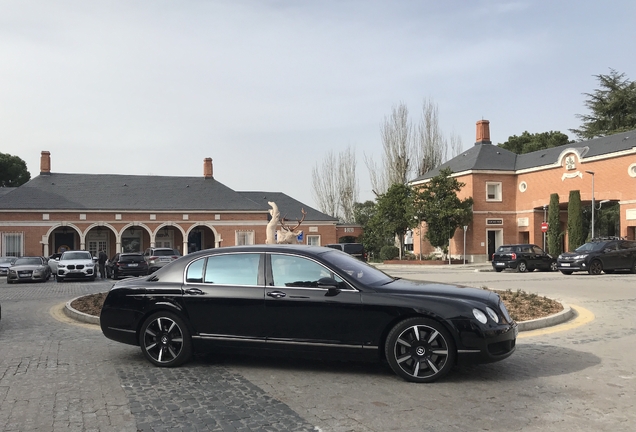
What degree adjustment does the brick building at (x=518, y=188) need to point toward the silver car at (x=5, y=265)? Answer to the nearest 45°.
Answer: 0° — it already faces it

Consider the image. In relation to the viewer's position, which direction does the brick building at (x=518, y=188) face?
facing the viewer and to the left of the viewer

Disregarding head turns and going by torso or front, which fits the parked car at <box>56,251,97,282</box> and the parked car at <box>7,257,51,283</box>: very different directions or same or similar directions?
same or similar directions

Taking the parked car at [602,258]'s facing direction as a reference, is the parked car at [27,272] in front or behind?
in front

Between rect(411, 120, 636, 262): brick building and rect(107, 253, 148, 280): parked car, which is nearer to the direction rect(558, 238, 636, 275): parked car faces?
the parked car

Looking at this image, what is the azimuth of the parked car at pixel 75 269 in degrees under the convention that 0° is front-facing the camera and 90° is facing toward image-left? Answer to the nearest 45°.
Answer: approximately 0°

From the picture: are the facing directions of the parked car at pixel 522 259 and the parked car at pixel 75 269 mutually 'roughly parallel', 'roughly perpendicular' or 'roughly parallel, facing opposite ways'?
roughly perpendicular

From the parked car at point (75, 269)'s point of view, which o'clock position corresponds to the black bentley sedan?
The black bentley sedan is roughly at 12 o'clock from the parked car.

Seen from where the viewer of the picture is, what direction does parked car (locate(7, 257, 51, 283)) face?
facing the viewer

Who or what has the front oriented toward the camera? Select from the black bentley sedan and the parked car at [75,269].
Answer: the parked car

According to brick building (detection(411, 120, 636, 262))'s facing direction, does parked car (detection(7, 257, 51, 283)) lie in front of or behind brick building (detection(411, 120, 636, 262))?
in front

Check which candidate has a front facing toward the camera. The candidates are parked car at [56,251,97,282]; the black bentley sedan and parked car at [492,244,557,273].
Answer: parked car at [56,251,97,282]

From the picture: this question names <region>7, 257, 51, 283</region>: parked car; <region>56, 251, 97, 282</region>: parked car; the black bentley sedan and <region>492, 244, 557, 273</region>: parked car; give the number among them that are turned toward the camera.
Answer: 2

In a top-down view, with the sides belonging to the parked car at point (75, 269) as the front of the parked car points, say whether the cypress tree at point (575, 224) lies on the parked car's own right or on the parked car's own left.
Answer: on the parked car's own left

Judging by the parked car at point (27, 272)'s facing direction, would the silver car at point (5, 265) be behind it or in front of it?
behind

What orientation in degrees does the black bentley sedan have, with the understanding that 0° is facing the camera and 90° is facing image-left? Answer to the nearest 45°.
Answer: approximately 270°
